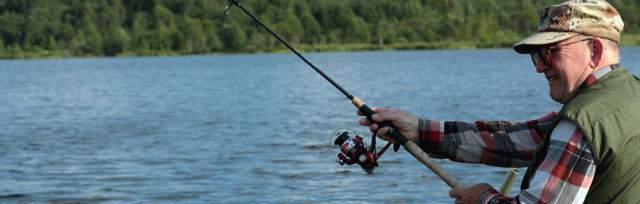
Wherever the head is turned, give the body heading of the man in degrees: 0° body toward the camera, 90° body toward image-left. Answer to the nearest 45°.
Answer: approximately 90°
